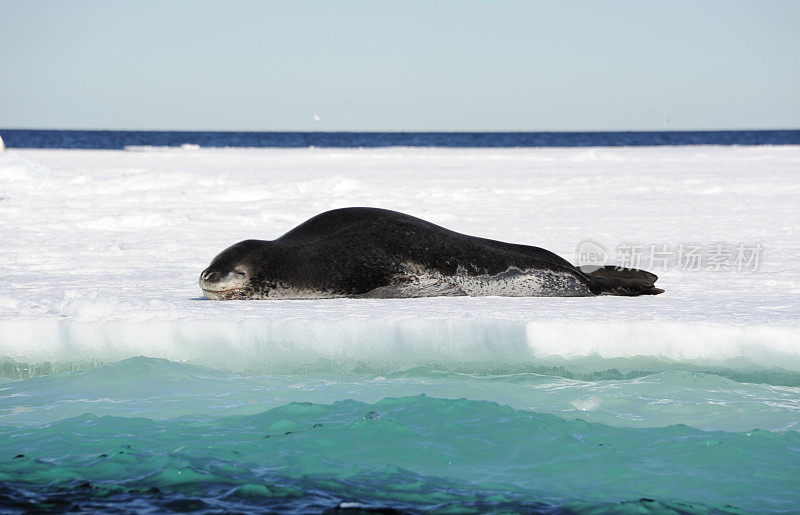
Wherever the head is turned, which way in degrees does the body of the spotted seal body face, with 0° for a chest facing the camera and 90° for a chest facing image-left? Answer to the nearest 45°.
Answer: approximately 90°
